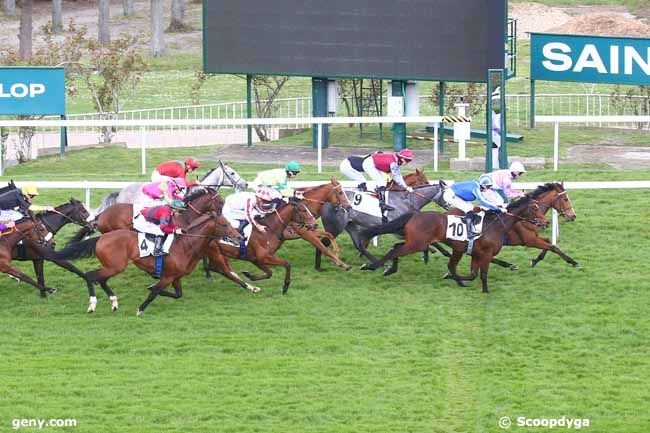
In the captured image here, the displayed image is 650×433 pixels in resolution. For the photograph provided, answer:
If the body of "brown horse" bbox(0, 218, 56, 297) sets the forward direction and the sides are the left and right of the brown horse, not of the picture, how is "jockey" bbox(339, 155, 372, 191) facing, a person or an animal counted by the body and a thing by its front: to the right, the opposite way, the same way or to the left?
the same way

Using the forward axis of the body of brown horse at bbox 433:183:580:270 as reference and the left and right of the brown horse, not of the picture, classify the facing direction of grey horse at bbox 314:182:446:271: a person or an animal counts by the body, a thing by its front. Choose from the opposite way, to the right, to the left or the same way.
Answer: the same way

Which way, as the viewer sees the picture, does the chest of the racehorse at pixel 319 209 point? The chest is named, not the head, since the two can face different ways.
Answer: to the viewer's right

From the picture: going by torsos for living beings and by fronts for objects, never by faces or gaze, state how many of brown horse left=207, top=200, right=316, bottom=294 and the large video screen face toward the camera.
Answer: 1

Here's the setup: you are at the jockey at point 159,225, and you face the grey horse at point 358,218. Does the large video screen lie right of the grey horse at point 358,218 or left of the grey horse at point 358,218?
left

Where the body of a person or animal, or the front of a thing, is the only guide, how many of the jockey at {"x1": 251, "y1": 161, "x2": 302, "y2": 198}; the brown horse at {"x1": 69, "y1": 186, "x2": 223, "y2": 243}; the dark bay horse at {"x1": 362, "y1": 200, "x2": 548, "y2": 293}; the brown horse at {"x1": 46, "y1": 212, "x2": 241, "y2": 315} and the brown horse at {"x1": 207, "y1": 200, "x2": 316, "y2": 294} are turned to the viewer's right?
5

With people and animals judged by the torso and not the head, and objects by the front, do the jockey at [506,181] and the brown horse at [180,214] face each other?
no

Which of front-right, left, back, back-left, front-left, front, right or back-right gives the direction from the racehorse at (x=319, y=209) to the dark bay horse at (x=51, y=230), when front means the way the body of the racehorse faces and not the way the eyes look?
back

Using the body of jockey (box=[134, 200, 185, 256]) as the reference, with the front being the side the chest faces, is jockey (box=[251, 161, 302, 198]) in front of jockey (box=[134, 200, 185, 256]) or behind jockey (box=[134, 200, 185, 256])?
in front

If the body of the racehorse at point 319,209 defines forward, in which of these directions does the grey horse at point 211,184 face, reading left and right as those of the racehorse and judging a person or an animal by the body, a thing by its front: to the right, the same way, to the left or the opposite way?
the same way

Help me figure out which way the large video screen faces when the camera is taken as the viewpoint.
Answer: facing the viewer

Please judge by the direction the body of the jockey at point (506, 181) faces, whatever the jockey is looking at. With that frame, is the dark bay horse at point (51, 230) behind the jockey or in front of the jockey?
behind

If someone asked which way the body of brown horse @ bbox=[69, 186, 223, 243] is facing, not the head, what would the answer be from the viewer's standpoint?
to the viewer's right

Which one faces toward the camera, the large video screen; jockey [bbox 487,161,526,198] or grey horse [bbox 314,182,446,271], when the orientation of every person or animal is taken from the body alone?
the large video screen

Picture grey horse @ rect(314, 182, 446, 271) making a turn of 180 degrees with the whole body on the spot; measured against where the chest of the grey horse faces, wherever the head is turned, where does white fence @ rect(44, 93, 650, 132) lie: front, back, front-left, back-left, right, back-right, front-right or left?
right

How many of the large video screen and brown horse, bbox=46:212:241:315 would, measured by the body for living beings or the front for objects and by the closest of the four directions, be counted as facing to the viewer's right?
1

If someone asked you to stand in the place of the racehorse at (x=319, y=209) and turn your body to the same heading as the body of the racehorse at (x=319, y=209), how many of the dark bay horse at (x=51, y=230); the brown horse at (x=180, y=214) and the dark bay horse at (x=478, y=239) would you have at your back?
2

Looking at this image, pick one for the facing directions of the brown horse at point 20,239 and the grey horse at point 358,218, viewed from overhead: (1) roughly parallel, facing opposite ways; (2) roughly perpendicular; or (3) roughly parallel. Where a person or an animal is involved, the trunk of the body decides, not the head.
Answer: roughly parallel

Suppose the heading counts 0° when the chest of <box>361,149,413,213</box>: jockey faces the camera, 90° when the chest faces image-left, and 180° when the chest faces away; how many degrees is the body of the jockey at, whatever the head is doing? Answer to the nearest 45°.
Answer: approximately 270°

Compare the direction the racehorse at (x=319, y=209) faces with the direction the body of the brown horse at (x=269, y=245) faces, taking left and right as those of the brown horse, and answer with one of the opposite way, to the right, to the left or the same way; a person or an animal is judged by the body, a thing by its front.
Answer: the same way

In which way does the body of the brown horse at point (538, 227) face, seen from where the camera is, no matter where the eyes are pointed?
to the viewer's right

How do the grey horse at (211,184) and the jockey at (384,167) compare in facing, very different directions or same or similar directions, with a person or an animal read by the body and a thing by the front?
same or similar directions

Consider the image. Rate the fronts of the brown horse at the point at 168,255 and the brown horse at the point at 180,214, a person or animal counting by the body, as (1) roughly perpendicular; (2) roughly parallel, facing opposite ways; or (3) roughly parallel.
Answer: roughly parallel

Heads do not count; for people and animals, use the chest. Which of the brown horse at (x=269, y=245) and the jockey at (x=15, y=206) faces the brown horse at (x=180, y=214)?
the jockey

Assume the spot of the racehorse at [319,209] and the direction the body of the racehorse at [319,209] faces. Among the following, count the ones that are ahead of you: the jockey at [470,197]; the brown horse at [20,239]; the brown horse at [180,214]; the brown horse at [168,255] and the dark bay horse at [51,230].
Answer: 1
